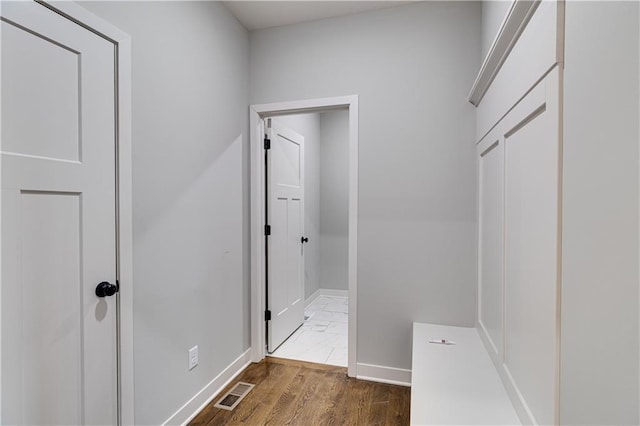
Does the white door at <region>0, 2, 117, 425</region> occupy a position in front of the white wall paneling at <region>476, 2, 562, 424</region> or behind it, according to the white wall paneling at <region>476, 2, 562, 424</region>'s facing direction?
in front

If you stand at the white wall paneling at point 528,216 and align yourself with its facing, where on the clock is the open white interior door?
The open white interior door is roughly at 1 o'clock from the white wall paneling.

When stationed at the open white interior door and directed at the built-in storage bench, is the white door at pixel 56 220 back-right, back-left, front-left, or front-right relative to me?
front-right

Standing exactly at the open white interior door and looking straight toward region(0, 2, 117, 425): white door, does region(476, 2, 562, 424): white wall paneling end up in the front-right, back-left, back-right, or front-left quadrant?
front-left

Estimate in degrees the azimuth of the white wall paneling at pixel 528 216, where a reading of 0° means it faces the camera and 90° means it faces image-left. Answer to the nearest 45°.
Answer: approximately 90°
